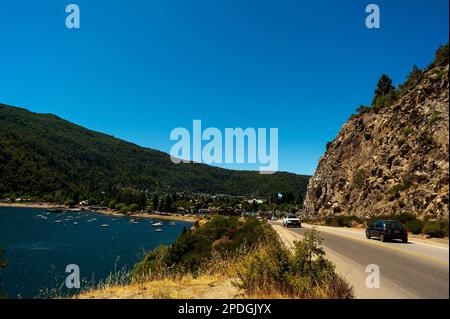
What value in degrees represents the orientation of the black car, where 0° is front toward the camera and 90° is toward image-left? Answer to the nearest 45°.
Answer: approximately 135°

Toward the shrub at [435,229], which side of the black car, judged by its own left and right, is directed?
right

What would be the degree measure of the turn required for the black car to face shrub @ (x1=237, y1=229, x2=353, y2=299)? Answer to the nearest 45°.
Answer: approximately 135° to its left
